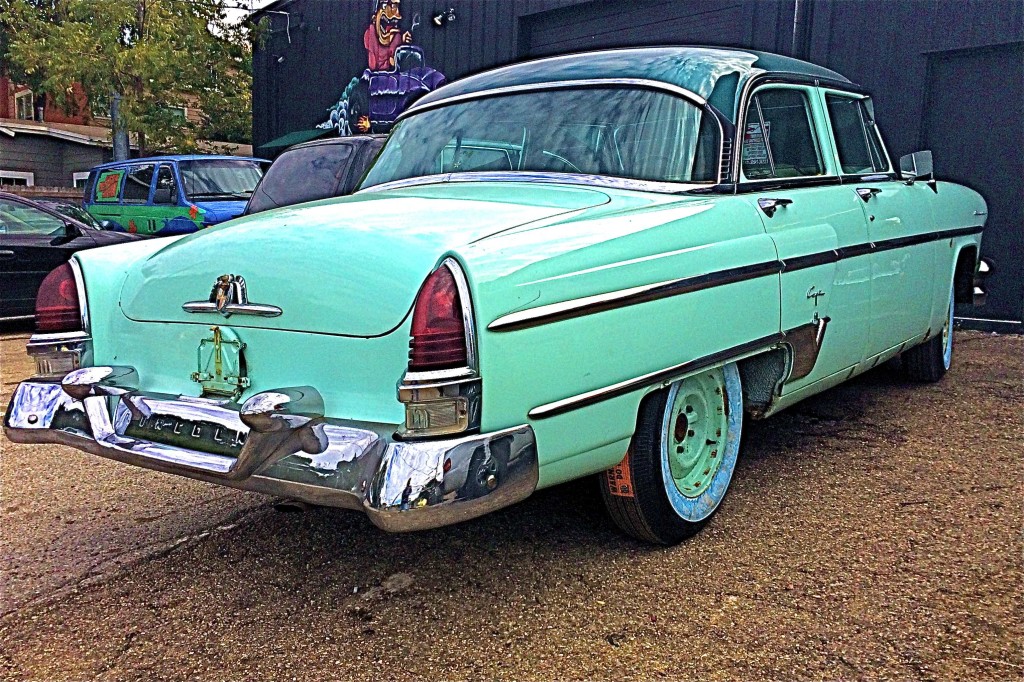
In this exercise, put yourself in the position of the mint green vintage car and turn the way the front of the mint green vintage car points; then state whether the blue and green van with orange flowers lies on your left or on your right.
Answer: on your left

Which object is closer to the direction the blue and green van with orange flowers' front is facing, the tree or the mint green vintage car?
the mint green vintage car

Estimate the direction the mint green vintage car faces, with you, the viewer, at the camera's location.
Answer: facing away from the viewer and to the right of the viewer

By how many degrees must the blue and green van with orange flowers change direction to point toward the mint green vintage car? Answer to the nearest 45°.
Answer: approximately 45° to its right

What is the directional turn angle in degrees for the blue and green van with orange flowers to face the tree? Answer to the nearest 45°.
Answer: approximately 135° to its left

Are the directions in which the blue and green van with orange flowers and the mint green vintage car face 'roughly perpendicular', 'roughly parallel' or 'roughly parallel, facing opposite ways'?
roughly perpendicular

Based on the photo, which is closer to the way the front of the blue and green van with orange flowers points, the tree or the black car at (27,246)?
the black car

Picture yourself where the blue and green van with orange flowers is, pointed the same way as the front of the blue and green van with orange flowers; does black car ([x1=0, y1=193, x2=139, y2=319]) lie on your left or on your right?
on your right

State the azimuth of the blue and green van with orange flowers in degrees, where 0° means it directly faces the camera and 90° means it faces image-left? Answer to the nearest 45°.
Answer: approximately 315°
